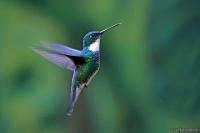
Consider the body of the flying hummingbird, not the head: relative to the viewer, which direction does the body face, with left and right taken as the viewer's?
facing to the right of the viewer
